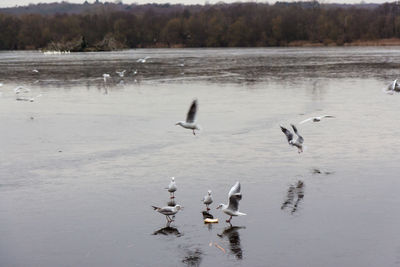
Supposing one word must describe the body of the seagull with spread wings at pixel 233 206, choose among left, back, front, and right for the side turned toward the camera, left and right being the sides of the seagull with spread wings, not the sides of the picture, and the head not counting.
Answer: left

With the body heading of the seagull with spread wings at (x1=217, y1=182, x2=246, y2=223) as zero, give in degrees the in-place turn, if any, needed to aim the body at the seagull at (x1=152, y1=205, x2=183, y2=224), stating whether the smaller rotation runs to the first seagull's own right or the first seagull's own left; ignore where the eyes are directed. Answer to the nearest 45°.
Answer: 0° — it already faces it

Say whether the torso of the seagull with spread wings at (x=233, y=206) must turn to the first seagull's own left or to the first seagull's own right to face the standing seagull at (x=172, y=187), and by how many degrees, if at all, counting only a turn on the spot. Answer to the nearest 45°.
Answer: approximately 45° to the first seagull's own right
